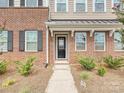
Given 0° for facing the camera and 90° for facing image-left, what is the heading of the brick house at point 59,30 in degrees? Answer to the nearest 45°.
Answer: approximately 0°

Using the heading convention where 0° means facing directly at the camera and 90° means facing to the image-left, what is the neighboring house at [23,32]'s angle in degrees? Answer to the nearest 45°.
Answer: approximately 0°

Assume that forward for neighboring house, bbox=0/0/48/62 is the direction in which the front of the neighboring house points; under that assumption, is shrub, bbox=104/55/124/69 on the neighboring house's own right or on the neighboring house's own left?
on the neighboring house's own left
